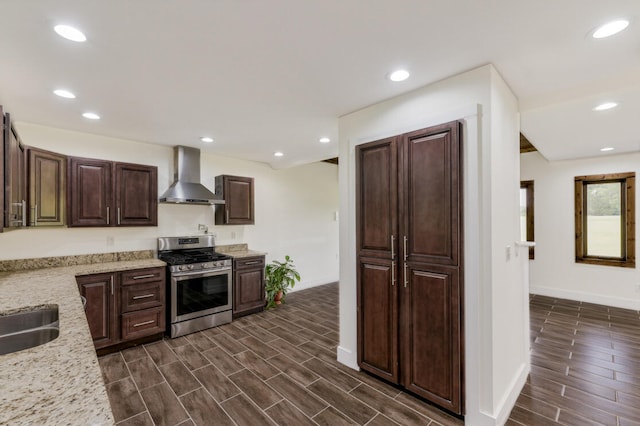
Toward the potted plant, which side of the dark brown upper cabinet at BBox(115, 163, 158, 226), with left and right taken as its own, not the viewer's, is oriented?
left

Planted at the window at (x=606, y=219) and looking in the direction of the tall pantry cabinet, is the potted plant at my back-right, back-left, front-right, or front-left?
front-right

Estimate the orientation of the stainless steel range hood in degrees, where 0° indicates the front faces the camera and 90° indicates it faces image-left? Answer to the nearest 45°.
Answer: approximately 0°

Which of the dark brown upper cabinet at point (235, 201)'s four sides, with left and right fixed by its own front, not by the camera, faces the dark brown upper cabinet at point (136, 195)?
right

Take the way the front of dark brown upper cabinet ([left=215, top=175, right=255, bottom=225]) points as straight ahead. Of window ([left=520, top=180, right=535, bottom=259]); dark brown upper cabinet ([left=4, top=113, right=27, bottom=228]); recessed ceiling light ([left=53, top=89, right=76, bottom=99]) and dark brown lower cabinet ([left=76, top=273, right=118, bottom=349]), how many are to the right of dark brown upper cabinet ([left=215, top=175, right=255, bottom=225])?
3

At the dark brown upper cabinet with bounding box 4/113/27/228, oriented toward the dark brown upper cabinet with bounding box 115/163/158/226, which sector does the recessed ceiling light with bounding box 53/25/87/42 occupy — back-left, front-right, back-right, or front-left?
back-right

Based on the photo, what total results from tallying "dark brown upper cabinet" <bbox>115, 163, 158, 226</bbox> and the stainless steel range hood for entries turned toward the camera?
2

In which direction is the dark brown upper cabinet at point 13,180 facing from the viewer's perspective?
to the viewer's right

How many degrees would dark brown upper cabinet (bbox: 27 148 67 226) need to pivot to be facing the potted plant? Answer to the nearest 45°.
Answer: approximately 45° to its left

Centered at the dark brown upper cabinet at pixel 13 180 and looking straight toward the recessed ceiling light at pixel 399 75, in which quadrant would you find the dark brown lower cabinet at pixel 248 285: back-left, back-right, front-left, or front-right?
front-left

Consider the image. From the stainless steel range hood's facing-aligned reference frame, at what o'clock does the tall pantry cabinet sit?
The tall pantry cabinet is roughly at 11 o'clock from the stainless steel range hood.

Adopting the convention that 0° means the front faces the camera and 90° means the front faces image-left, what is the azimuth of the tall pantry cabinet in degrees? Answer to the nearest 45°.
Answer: approximately 45°

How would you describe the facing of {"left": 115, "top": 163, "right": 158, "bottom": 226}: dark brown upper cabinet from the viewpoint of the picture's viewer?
facing the viewer

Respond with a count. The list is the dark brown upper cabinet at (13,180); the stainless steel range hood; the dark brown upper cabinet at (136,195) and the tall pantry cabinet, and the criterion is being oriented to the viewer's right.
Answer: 1

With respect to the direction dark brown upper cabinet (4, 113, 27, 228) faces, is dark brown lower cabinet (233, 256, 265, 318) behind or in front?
in front

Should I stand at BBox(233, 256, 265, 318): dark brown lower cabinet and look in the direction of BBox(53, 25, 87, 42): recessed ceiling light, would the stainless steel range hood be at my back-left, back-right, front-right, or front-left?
front-right
